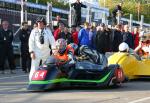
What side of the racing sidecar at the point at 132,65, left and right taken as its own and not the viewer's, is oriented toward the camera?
left

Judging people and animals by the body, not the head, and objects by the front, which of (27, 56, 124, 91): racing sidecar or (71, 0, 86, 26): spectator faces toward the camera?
the spectator

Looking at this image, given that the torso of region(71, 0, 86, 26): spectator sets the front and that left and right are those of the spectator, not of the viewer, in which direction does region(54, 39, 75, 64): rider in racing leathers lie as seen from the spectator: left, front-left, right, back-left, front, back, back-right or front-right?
front

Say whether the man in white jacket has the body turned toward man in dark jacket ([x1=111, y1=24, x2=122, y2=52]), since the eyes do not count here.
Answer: no

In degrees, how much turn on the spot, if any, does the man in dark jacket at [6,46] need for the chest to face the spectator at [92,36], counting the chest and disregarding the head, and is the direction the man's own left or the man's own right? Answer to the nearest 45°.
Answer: approximately 90° to the man's own left

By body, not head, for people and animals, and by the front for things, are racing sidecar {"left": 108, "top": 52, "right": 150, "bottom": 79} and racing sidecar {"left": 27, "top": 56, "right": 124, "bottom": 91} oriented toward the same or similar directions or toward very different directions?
same or similar directions

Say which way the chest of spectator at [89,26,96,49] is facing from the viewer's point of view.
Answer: toward the camera

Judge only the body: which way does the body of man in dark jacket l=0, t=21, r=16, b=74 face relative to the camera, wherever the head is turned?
toward the camera

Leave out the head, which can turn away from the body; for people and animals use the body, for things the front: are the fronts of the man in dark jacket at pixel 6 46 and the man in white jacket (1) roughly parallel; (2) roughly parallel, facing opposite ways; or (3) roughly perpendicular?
roughly parallel

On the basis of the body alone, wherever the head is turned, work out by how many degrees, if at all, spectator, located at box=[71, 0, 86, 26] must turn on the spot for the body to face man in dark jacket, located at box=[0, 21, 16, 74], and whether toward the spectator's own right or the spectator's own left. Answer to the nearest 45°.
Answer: approximately 45° to the spectator's own right

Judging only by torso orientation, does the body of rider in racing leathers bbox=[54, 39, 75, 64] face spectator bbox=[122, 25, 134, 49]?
no

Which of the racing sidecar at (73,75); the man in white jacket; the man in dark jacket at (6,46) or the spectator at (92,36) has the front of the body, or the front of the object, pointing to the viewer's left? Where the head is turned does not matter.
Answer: the racing sidecar

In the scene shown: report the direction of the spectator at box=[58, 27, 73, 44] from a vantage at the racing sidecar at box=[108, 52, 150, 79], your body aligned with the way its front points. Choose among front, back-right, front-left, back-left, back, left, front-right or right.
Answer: front-right

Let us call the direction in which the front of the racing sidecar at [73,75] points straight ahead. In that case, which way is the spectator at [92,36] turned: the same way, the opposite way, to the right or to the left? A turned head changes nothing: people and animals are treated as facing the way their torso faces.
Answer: to the left

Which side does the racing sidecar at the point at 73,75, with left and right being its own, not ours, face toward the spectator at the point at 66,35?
right

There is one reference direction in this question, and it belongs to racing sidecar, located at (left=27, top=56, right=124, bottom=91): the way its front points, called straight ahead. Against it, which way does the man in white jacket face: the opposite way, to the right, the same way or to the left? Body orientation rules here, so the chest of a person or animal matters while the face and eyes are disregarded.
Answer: to the left

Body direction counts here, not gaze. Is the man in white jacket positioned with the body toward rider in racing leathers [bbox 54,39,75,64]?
no

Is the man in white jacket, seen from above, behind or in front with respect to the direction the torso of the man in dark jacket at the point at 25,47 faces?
in front

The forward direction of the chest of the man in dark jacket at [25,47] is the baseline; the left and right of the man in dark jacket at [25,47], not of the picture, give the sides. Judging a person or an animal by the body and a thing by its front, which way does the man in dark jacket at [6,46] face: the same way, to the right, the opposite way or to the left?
the same way

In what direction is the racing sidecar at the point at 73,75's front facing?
to the viewer's left

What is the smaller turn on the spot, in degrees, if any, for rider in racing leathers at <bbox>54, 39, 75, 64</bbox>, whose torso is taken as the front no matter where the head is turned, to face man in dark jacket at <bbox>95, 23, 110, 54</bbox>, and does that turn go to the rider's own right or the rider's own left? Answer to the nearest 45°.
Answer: approximately 135° to the rider's own right
